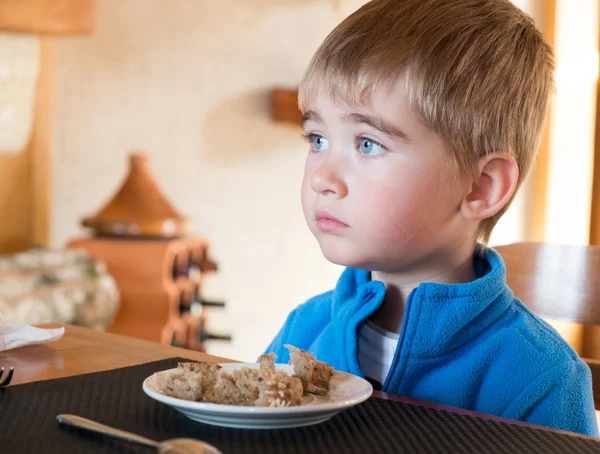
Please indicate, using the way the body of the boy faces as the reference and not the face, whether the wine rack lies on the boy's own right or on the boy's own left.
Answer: on the boy's own right

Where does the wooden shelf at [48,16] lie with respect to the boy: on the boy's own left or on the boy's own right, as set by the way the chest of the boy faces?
on the boy's own right

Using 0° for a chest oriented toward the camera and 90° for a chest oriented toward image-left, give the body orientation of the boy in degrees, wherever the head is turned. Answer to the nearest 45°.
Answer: approximately 45°

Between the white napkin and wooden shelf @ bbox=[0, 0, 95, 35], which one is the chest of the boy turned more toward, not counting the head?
the white napkin

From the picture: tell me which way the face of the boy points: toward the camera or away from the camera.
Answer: toward the camera

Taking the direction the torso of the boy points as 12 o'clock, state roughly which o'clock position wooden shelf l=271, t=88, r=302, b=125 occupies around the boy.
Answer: The wooden shelf is roughly at 4 o'clock from the boy.

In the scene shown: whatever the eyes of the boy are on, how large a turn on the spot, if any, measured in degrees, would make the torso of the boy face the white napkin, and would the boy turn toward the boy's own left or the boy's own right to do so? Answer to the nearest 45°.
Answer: approximately 45° to the boy's own right
